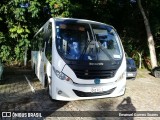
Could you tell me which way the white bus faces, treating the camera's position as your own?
facing the viewer and to the right of the viewer
